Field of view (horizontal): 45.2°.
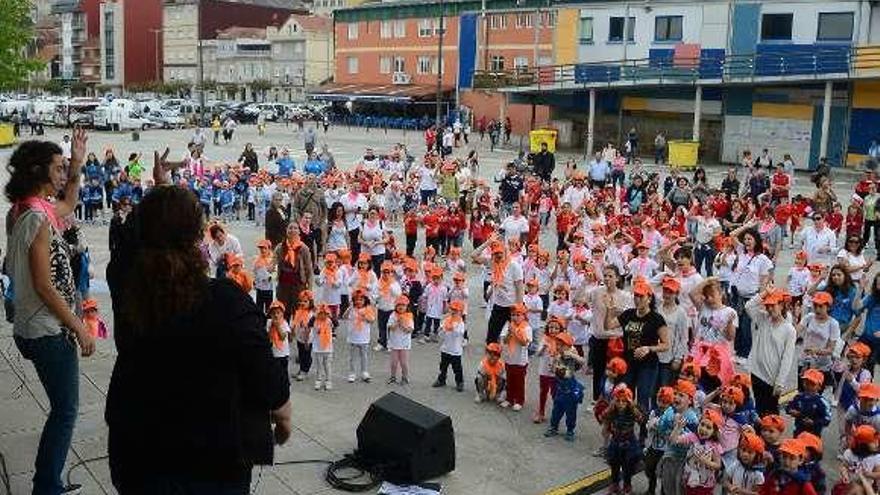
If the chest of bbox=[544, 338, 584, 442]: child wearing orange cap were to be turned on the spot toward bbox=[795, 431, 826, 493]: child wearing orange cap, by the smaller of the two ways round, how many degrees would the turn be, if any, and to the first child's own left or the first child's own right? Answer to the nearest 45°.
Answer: approximately 90° to the first child's own left

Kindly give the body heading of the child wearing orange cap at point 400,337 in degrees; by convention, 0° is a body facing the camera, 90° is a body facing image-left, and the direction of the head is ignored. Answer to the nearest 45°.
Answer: approximately 0°

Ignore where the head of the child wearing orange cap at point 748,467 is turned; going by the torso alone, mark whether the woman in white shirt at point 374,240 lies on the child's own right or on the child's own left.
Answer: on the child's own right

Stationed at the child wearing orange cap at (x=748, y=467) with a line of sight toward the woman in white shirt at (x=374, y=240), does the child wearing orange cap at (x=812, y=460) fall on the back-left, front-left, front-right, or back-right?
back-right

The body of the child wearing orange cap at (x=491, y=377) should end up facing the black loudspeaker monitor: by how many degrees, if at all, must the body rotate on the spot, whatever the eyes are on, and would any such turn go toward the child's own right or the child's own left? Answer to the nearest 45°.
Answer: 0° — they already face it

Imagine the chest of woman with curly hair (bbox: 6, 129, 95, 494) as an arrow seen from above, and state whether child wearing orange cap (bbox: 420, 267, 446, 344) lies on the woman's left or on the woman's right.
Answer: on the woman's left

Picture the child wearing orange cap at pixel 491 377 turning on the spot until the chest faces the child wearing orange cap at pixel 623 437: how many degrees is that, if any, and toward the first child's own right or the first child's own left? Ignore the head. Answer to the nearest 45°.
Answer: approximately 45° to the first child's own left

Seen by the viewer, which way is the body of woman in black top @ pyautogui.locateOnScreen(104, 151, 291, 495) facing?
away from the camera

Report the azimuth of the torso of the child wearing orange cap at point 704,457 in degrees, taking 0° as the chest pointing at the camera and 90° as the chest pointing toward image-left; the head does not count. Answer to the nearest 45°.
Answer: approximately 45°

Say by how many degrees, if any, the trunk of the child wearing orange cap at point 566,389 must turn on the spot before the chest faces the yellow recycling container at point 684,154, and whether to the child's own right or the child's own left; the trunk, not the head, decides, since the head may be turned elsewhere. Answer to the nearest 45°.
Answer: approximately 135° to the child's own right

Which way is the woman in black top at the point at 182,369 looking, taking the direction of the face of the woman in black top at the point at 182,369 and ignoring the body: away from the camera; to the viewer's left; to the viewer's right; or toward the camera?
away from the camera

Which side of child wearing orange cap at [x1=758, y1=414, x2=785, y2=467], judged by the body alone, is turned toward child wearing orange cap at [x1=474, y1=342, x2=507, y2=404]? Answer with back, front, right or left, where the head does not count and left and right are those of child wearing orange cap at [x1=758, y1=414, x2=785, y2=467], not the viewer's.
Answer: right
